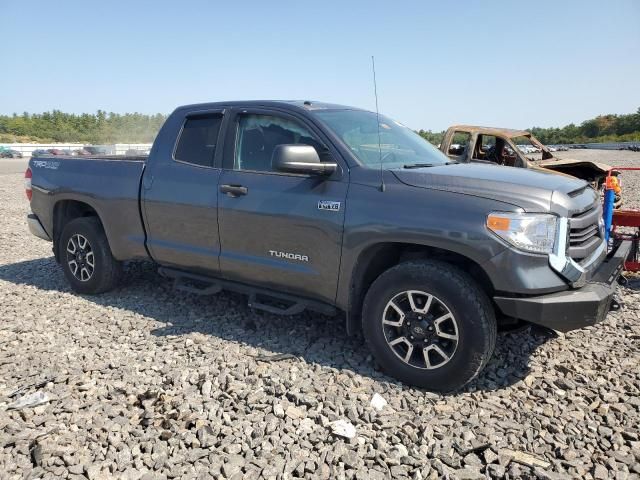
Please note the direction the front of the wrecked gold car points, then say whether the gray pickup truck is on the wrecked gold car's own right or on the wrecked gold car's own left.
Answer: on the wrecked gold car's own right

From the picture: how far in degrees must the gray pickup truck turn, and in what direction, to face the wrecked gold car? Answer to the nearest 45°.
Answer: approximately 90° to its left

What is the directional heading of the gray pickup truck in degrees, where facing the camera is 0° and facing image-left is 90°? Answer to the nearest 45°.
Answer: approximately 315°

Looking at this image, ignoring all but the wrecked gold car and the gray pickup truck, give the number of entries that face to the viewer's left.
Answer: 0

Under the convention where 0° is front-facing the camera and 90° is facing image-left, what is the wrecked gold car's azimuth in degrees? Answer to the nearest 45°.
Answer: approximately 315°
